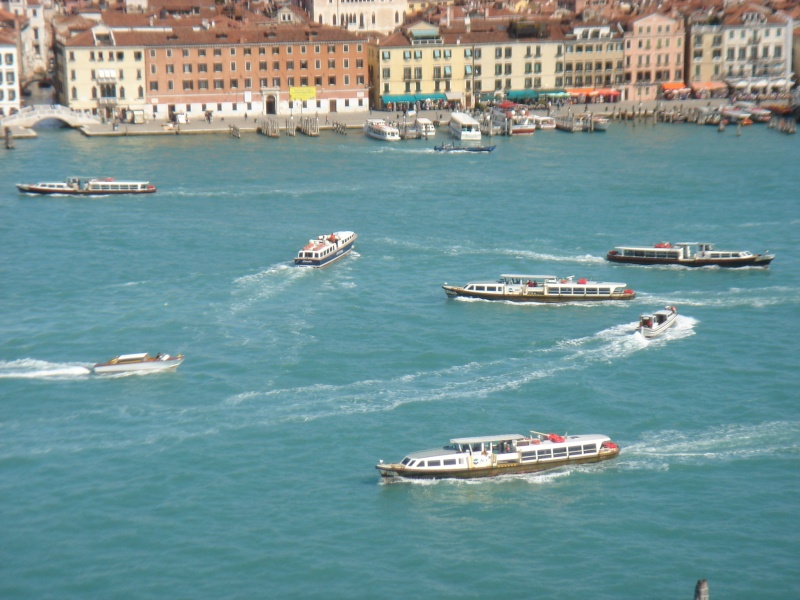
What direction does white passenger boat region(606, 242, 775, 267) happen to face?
to the viewer's right

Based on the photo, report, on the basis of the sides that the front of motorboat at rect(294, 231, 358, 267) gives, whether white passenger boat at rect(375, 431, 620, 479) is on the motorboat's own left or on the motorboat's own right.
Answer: on the motorboat's own right

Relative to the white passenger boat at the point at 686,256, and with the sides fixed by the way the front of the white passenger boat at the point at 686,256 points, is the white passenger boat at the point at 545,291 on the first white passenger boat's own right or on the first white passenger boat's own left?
on the first white passenger boat's own right

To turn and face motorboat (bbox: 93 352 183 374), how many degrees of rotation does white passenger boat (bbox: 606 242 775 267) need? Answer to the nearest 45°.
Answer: approximately 135° to its right

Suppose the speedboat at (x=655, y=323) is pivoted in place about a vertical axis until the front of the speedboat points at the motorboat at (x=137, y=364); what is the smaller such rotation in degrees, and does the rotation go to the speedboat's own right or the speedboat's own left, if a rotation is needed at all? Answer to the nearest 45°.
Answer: approximately 135° to the speedboat's own left

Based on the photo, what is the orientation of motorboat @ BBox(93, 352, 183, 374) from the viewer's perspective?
to the viewer's right

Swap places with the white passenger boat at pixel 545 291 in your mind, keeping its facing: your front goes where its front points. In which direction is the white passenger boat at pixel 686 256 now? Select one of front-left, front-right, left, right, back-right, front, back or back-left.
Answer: back-right

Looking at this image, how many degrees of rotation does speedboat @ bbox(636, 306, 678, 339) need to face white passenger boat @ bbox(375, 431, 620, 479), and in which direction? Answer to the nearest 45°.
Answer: approximately 135° to its right

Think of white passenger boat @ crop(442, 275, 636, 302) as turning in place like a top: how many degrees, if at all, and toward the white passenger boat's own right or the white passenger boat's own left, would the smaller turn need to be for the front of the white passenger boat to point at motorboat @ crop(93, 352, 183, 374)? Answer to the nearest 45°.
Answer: approximately 45° to the white passenger boat's own left

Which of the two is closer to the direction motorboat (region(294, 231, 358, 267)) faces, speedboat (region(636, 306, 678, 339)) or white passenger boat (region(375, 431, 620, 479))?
the speedboat

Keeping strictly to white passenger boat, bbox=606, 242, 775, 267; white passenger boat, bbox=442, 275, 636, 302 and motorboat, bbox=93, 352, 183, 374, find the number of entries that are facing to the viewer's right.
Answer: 2

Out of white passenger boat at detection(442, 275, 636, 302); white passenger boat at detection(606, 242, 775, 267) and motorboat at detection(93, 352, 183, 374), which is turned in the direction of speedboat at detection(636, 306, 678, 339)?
the motorboat

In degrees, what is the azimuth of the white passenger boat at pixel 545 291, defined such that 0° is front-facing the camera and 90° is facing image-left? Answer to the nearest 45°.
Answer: approximately 90°

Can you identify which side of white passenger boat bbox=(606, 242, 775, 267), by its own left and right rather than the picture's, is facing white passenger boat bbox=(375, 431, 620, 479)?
right
